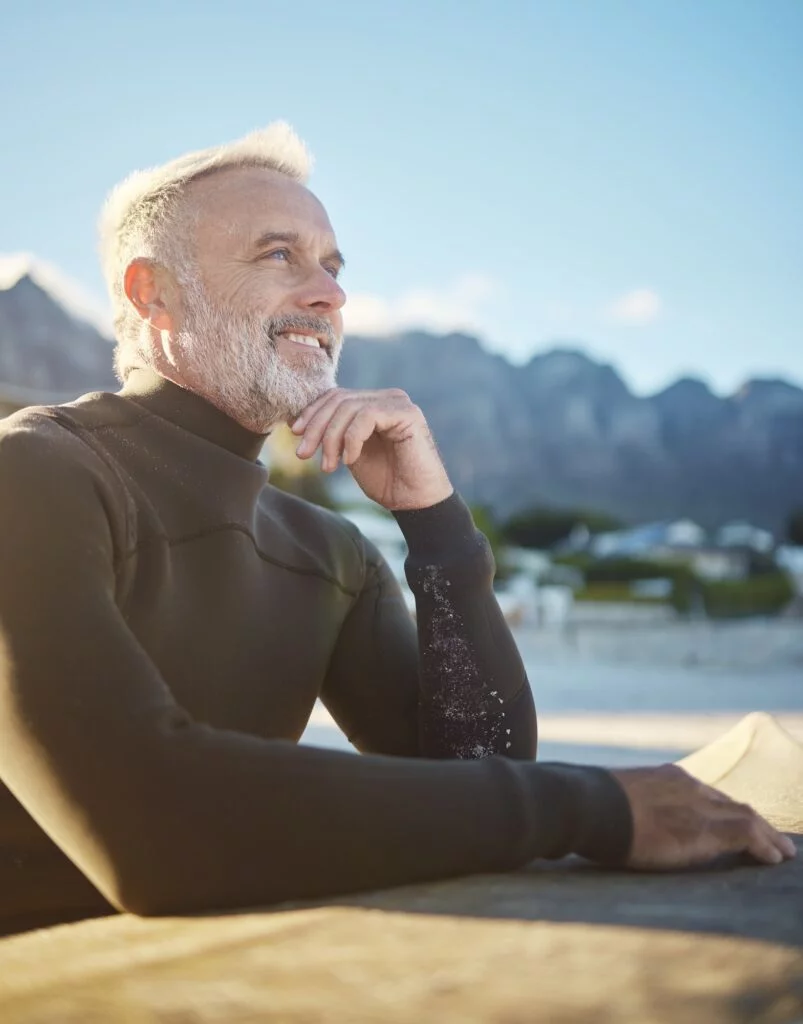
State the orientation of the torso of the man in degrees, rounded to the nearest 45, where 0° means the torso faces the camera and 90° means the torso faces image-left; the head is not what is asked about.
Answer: approximately 315°

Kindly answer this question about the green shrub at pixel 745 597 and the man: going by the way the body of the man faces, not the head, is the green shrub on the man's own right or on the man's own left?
on the man's own left
